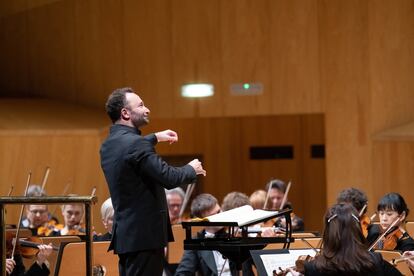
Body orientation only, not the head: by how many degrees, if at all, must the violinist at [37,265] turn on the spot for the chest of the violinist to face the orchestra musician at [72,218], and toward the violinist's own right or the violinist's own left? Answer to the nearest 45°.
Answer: approximately 180°

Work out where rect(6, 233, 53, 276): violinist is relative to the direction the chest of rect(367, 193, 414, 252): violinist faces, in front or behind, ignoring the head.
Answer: in front

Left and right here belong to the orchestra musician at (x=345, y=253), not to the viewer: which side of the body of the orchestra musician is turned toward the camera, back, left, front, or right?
back

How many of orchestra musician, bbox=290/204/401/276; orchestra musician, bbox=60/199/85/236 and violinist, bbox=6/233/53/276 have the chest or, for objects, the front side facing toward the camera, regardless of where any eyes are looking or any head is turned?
2

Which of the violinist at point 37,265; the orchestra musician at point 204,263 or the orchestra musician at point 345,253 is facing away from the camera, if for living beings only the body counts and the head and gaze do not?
the orchestra musician at point 345,253

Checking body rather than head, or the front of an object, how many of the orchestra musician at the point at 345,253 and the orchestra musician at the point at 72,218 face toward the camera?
1
